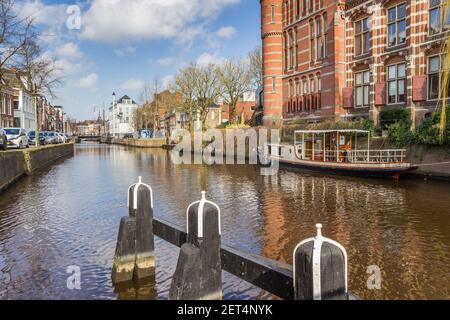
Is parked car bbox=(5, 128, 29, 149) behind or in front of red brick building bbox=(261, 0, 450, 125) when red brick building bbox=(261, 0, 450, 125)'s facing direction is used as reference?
in front

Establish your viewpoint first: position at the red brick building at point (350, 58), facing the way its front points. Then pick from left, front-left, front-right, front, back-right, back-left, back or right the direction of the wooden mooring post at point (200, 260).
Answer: front-left

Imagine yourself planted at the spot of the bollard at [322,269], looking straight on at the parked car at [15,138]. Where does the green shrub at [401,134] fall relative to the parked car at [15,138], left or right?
right

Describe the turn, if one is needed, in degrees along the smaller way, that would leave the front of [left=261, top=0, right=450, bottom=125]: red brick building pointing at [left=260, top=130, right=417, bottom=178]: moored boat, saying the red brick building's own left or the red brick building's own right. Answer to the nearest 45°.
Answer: approximately 45° to the red brick building's own left

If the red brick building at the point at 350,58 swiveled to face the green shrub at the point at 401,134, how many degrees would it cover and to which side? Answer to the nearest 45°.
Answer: approximately 45° to its left

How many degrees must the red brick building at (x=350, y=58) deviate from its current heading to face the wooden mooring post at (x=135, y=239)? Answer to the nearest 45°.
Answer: approximately 45° to its left

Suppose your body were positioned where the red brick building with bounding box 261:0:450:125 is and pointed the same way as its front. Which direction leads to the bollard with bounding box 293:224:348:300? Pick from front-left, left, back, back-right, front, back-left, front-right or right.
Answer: front-left

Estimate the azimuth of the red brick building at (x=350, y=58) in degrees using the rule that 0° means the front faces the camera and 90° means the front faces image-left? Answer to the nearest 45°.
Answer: approximately 45°

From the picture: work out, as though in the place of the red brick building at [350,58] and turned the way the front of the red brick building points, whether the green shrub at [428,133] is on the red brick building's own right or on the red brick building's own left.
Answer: on the red brick building's own left
